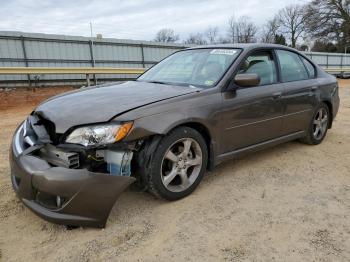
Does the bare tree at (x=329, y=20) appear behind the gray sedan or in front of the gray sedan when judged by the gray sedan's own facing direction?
behind
